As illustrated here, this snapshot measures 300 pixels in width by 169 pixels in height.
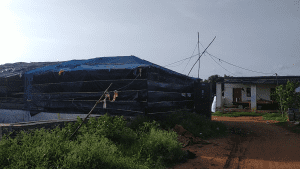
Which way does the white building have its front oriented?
toward the camera

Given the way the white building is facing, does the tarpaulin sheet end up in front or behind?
in front
